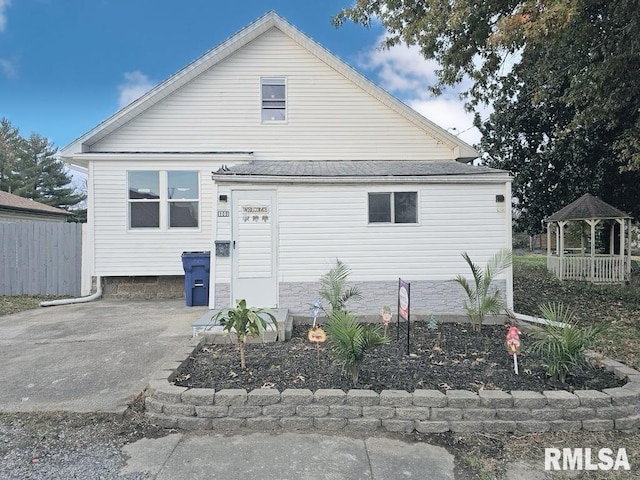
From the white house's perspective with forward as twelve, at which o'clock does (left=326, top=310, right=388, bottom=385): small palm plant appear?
The small palm plant is roughly at 12 o'clock from the white house.

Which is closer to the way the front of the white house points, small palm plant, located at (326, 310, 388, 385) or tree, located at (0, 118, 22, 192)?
the small palm plant

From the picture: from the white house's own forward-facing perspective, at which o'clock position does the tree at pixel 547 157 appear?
The tree is roughly at 8 o'clock from the white house.

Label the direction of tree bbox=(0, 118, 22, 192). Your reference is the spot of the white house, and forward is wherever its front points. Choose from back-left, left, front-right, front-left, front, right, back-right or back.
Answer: back-right

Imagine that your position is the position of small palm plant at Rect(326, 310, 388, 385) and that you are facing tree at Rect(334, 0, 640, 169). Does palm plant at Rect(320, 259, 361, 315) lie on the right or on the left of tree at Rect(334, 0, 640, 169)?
left

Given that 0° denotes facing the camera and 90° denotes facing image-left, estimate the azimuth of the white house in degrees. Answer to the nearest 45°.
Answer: approximately 0°

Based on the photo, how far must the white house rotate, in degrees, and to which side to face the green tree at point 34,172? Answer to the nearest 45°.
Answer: approximately 135° to its right

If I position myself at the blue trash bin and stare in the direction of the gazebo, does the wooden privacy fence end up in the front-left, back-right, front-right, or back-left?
back-left

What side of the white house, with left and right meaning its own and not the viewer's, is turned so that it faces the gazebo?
left

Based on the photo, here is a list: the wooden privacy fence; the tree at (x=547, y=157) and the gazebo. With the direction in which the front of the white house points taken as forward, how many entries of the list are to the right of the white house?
1

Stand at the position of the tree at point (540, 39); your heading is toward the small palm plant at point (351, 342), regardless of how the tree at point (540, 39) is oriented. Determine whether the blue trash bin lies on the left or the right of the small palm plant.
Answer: right

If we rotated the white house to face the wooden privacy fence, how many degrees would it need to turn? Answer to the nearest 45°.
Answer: approximately 90° to its right
